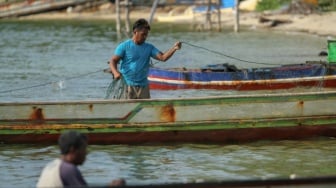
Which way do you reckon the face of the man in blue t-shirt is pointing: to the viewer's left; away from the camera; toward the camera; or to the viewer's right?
toward the camera

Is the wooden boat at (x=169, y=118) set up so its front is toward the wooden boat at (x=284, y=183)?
no

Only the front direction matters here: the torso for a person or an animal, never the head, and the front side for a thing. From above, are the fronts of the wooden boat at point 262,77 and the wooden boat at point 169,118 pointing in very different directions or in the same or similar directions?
same or similar directions
